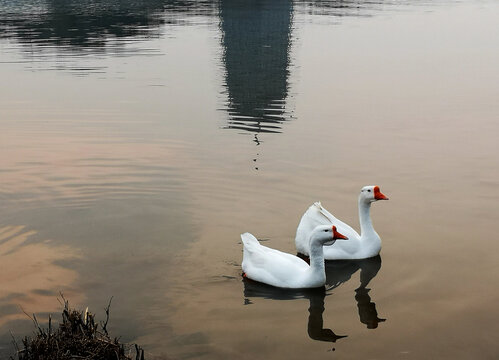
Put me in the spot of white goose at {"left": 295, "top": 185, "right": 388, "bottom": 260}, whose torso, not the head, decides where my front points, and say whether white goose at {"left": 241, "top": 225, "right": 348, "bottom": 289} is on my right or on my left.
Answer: on my right

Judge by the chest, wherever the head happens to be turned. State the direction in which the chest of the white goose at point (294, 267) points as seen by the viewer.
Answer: to the viewer's right

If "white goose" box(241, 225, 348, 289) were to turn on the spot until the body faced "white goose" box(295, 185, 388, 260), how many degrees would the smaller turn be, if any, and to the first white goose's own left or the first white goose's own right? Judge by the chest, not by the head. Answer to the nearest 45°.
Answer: approximately 45° to the first white goose's own left

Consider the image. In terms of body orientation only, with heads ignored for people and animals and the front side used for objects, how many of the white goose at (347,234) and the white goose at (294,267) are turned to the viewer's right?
2

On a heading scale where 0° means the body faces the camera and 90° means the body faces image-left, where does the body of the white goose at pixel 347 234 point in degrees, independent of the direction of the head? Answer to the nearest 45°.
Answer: approximately 270°
